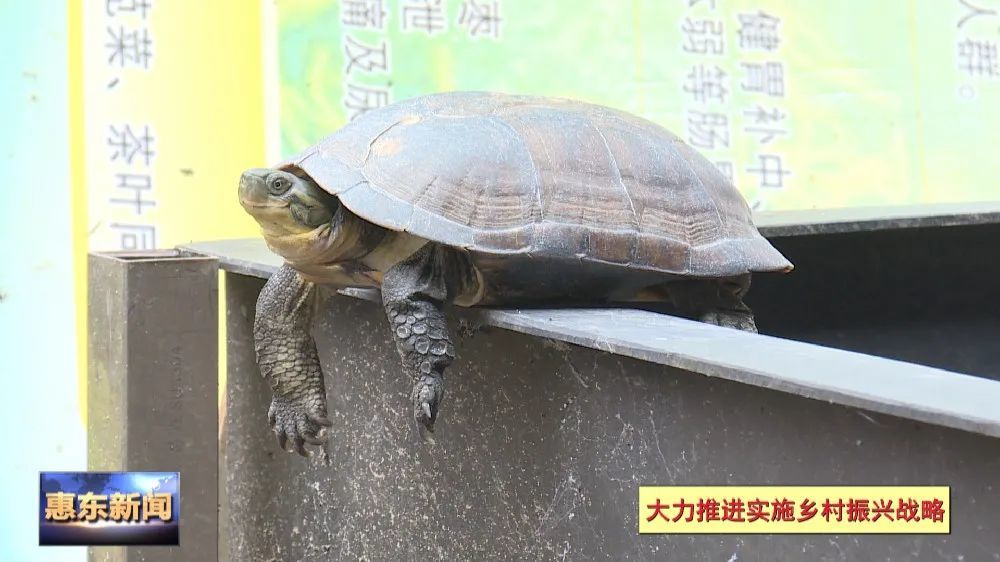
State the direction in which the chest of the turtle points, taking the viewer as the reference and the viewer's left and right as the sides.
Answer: facing the viewer and to the left of the viewer
